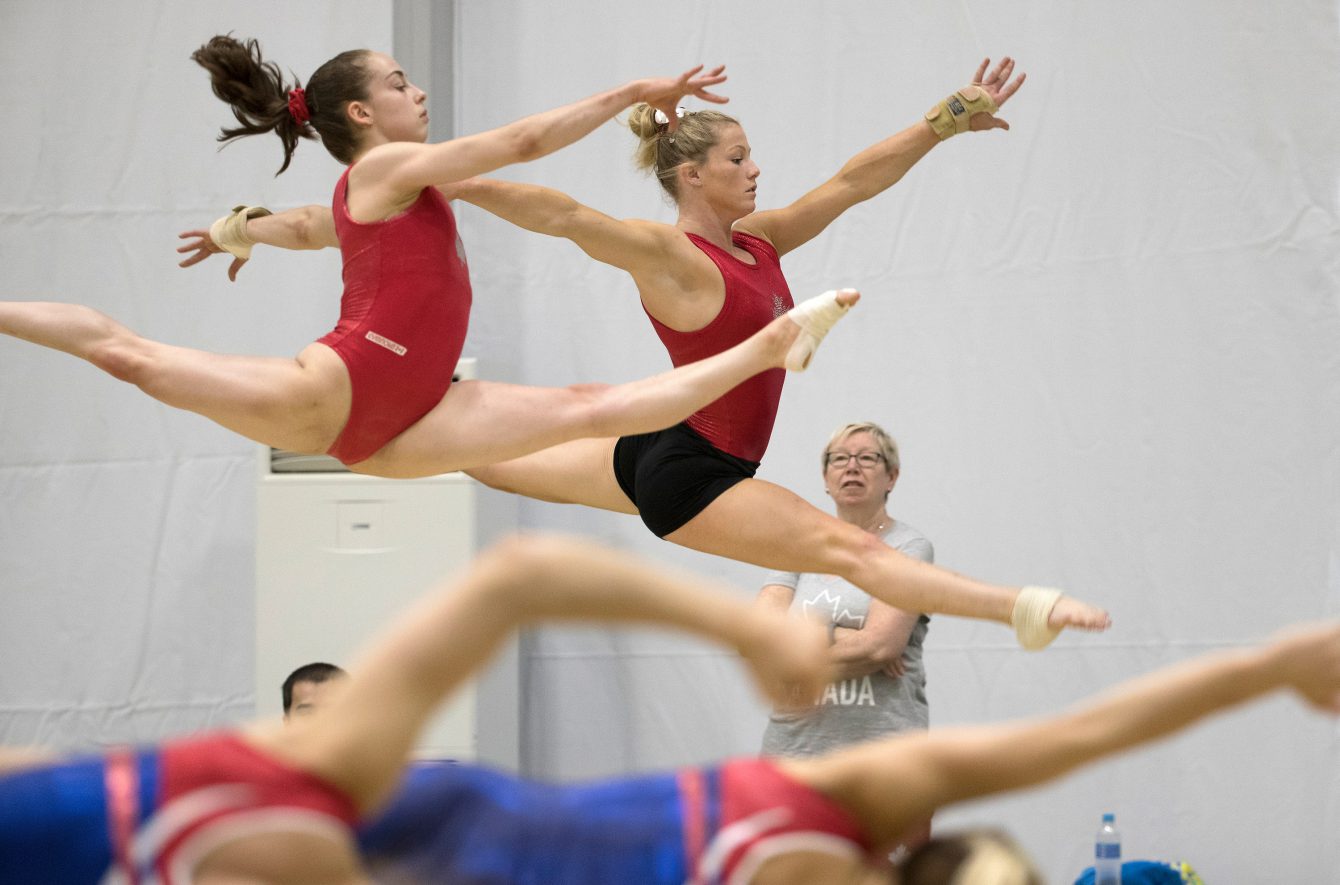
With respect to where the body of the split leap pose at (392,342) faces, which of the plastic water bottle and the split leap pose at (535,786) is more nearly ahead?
the plastic water bottle

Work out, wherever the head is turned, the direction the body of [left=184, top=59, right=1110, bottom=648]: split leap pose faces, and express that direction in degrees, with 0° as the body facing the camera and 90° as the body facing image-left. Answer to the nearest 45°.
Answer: approximately 270°

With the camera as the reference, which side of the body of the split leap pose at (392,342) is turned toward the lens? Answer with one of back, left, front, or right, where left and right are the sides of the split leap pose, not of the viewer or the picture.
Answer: right

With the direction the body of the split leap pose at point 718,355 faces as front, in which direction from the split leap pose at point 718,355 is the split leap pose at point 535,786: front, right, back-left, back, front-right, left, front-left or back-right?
right

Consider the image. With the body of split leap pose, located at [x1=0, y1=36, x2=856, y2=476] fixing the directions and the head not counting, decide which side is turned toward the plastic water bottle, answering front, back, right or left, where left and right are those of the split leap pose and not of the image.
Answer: front

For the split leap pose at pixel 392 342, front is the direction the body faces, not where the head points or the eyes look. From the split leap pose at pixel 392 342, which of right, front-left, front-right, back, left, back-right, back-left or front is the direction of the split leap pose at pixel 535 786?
right
